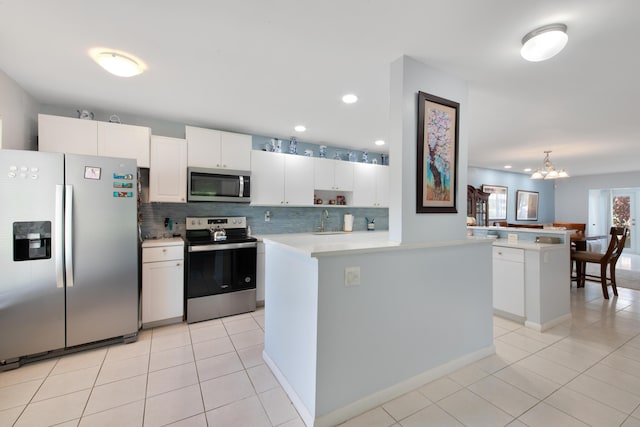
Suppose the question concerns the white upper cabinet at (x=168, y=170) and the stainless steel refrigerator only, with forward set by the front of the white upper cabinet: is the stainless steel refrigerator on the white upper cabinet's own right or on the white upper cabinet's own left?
on the white upper cabinet's own right

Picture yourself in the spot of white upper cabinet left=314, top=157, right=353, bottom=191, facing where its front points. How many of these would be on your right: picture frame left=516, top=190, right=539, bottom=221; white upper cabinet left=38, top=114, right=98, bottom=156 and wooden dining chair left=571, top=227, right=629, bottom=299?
1

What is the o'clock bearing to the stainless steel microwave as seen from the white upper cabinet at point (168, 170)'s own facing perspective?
The stainless steel microwave is roughly at 9 o'clock from the white upper cabinet.

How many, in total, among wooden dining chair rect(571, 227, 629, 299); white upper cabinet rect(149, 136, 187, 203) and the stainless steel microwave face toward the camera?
2

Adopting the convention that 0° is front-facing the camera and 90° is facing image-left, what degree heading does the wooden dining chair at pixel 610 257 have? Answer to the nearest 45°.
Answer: approximately 135°

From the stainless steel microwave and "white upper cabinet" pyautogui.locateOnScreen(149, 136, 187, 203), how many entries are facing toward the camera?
2

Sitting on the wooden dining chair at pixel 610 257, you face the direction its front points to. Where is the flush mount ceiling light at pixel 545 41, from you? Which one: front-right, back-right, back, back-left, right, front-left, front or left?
back-left

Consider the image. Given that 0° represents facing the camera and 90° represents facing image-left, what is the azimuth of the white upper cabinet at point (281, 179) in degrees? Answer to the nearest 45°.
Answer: approximately 315°

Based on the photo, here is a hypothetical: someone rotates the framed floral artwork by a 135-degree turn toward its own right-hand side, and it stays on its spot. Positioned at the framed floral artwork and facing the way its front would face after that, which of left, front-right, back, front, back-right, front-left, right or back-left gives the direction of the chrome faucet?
front-right

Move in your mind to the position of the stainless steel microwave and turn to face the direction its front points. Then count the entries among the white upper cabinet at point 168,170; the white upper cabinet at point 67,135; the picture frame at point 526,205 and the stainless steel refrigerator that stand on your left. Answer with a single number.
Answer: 1

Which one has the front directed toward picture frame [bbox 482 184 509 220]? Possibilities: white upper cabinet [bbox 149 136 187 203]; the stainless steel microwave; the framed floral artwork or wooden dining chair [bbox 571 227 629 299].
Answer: the wooden dining chair

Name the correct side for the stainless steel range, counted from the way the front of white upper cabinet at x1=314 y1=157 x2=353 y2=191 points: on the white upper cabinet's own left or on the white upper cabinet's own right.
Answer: on the white upper cabinet's own right

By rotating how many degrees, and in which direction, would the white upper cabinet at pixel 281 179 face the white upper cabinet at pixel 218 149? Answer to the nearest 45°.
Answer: approximately 90° to its right
